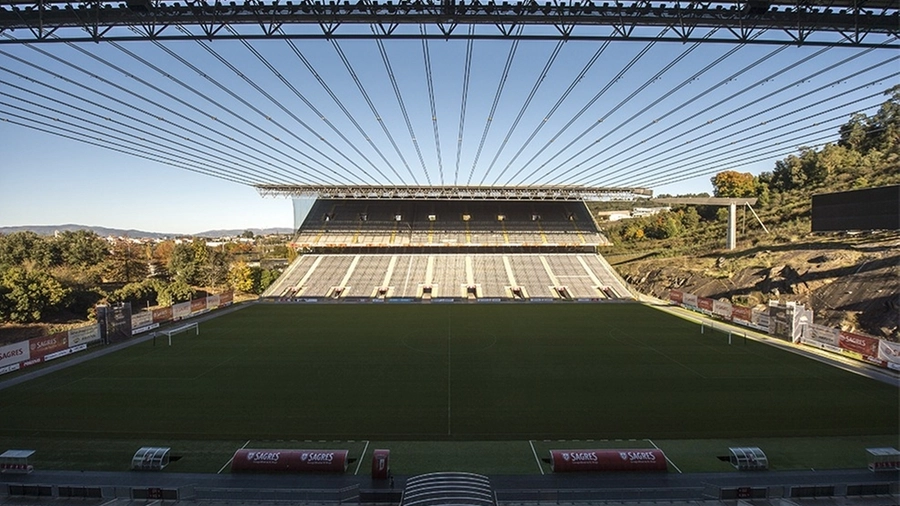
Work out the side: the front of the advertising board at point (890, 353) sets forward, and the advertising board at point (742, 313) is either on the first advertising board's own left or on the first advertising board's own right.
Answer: on the first advertising board's own right

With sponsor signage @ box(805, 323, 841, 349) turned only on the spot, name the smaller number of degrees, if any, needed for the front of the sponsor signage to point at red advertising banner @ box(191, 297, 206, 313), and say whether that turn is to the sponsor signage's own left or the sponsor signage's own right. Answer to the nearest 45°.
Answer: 0° — it already faces it

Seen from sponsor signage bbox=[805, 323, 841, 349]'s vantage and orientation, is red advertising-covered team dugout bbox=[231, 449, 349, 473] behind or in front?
in front

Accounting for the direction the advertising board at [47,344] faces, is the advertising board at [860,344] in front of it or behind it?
in front

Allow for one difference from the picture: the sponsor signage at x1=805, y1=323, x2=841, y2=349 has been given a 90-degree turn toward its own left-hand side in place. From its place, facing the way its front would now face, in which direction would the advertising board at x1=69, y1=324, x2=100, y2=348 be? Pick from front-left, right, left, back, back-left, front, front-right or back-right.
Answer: right

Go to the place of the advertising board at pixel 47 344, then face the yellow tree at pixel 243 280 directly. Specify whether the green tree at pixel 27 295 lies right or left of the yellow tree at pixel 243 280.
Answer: left

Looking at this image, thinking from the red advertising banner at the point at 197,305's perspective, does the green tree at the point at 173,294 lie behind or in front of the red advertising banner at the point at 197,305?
behind

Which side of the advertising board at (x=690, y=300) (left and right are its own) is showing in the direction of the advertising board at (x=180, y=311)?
front

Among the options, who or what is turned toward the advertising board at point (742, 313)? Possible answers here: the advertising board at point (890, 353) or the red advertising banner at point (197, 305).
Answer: the red advertising banner

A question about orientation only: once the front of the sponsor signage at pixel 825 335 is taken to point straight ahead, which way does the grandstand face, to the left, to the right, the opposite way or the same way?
to the left

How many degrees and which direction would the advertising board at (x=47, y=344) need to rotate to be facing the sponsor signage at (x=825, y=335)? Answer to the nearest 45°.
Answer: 0° — it already faces it

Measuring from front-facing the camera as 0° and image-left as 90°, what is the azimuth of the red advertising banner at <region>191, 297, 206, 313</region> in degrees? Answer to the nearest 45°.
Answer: approximately 315°

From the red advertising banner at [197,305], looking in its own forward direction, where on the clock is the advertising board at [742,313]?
The advertising board is roughly at 12 o'clock from the red advertising banner.

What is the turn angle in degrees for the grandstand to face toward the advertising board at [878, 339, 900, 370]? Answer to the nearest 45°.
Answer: approximately 45° to its left
